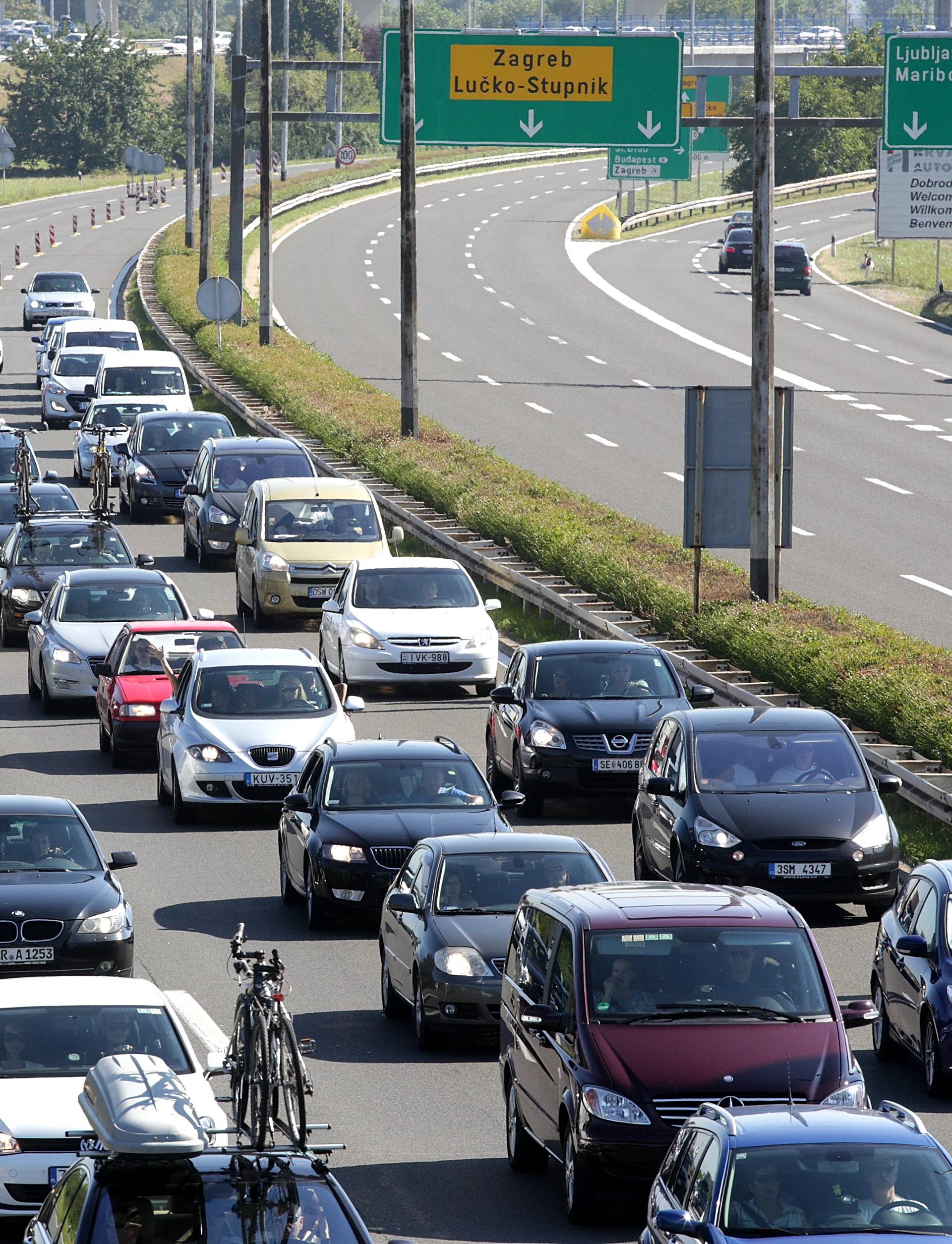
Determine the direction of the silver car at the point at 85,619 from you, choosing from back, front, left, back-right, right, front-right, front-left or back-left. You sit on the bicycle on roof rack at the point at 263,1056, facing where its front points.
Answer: back

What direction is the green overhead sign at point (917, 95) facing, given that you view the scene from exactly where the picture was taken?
facing the viewer

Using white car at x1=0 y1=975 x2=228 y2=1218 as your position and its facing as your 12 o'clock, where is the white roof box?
The white roof box is roughly at 12 o'clock from the white car.

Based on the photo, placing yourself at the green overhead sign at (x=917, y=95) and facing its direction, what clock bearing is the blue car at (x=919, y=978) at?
The blue car is roughly at 12 o'clock from the green overhead sign.

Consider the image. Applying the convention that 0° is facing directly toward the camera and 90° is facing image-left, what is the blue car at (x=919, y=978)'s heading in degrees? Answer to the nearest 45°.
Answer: approximately 315°

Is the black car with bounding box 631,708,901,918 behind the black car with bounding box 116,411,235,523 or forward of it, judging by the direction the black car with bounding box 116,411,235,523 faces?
forward

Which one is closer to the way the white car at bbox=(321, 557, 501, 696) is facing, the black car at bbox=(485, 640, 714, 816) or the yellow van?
the black car

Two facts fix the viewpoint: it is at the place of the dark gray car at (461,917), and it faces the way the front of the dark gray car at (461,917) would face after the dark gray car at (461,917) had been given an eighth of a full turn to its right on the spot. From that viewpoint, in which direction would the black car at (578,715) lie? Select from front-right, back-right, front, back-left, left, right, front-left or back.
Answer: back-right

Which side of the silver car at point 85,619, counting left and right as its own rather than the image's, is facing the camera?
front

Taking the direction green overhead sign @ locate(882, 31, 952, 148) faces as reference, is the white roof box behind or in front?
in front

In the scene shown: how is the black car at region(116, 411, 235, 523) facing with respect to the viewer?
toward the camera

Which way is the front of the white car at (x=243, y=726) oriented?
toward the camera
